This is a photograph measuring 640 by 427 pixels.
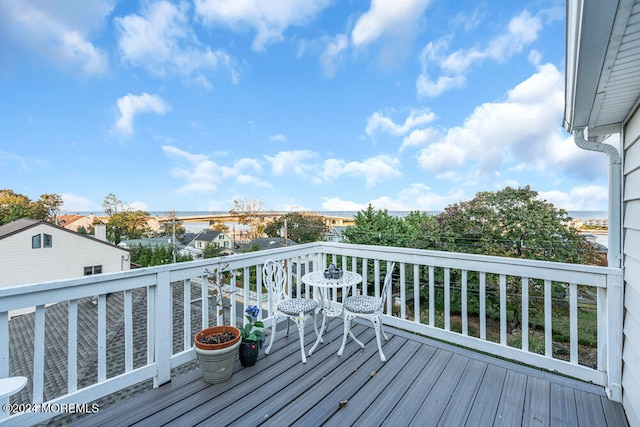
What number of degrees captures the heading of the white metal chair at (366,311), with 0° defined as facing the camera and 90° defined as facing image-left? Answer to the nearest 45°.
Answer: approximately 90°

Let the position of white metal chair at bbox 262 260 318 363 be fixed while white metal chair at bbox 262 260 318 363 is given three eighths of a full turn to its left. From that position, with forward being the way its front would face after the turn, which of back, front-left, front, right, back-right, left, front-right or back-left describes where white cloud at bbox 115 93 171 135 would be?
front-left

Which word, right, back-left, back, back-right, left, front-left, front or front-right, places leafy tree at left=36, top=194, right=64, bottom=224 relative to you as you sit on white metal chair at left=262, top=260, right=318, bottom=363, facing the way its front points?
back

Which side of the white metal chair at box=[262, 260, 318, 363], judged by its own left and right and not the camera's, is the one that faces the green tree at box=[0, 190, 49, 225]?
back

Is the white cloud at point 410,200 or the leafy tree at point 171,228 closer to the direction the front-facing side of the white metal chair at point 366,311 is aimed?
the leafy tree

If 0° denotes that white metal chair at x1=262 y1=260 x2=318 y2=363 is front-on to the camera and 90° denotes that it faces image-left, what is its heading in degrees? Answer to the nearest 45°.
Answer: approximately 315°

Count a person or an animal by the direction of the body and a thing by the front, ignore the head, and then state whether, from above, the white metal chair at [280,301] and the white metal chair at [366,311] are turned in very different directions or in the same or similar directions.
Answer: very different directions

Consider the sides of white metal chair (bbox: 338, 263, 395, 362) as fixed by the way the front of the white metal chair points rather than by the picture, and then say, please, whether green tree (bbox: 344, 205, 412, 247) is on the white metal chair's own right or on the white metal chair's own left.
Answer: on the white metal chair's own right

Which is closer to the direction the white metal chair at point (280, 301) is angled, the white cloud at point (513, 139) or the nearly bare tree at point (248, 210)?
the white cloud

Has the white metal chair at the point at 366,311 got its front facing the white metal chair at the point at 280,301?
yes

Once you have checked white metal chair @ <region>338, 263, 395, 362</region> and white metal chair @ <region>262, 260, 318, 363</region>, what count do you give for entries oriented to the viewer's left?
1

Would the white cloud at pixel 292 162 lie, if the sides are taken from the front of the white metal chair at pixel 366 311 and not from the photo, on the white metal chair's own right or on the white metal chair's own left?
on the white metal chair's own right

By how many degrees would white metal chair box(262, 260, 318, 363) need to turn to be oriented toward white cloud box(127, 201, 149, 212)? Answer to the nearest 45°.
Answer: approximately 180°
